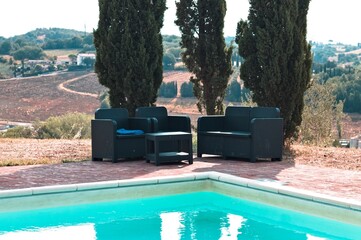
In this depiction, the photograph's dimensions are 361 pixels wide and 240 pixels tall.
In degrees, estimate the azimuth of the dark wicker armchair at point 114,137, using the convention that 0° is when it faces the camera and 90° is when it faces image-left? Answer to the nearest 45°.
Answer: approximately 315°

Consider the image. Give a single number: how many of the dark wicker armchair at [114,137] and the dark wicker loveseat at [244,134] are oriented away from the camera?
0

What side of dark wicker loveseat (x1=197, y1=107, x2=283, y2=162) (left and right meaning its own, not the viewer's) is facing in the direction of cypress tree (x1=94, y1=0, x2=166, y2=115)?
right

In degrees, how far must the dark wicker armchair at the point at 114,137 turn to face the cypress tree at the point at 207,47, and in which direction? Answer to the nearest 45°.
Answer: approximately 90° to its left

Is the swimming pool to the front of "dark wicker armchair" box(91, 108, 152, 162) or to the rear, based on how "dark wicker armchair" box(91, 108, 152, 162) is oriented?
to the front

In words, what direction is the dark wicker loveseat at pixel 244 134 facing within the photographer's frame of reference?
facing the viewer and to the left of the viewer

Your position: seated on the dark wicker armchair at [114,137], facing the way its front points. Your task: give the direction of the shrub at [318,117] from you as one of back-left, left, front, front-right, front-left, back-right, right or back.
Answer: left

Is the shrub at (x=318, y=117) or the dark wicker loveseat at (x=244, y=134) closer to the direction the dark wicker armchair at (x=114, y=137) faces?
the dark wicker loveseat

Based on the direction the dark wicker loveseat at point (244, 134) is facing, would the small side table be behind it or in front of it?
in front

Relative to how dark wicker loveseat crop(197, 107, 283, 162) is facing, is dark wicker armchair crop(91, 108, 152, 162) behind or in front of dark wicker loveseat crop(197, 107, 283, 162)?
in front
